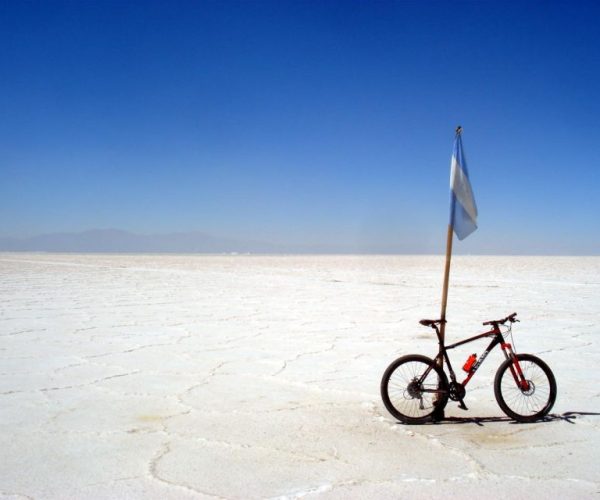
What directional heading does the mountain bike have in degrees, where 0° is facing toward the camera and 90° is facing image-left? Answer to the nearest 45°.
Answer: approximately 270°
